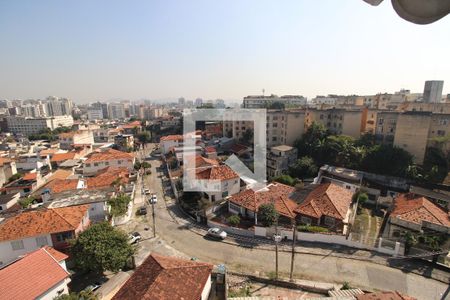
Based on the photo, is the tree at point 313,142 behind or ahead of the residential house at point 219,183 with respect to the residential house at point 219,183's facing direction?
behind

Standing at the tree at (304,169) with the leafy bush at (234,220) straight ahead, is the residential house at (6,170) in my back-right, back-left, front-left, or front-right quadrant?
front-right

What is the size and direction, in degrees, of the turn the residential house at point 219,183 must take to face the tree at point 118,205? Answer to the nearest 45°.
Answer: approximately 45° to its right

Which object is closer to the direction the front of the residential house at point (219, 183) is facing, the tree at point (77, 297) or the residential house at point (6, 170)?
the tree

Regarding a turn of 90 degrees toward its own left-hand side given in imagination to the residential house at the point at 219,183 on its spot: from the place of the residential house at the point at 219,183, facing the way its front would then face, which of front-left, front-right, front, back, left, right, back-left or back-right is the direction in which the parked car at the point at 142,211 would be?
back-right

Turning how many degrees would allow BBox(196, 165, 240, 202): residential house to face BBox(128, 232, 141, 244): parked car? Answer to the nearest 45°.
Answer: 0° — it already faces it

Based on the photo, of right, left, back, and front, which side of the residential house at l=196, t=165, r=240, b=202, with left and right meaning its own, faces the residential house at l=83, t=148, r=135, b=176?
right

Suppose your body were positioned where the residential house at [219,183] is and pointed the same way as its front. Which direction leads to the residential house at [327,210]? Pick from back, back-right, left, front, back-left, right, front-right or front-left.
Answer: left

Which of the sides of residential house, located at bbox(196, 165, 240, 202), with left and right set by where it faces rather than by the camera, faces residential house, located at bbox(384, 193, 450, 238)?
left

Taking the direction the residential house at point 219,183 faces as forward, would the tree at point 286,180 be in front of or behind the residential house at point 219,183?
behind

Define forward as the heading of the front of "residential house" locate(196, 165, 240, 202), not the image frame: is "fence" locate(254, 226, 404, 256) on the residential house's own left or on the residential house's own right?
on the residential house's own left

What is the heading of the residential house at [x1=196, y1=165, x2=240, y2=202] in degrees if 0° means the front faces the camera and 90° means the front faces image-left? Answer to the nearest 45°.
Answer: approximately 45°

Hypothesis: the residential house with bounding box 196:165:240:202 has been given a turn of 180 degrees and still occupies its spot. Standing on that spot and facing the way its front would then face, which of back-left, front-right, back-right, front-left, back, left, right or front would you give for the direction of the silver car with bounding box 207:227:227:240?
back-right

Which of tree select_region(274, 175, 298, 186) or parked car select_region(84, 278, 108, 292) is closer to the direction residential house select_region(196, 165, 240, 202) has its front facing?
the parked car

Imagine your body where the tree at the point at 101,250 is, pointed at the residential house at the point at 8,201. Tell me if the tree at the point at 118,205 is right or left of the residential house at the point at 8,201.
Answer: right

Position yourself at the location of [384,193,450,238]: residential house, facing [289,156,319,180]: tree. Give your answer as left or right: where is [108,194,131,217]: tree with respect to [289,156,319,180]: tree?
left

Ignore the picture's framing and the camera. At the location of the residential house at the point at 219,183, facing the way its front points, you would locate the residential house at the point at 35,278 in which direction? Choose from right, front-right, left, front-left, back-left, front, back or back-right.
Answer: front

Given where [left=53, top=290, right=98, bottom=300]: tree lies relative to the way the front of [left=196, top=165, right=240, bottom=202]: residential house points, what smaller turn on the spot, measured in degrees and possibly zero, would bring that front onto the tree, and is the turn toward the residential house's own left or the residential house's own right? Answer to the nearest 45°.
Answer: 0° — it already faces it
